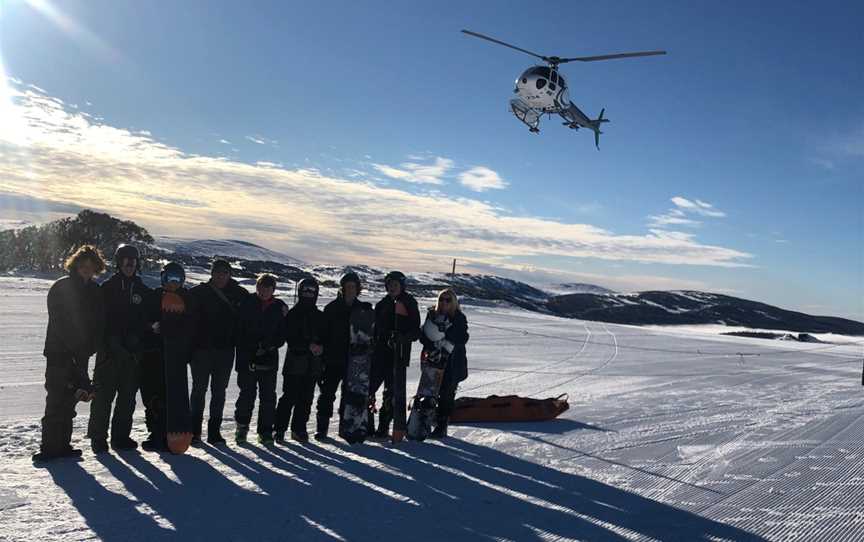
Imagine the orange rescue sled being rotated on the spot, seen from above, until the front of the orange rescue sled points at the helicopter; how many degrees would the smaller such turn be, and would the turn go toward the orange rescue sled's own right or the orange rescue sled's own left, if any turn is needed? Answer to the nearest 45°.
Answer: approximately 90° to the orange rescue sled's own left

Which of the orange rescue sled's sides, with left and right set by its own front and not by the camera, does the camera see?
right

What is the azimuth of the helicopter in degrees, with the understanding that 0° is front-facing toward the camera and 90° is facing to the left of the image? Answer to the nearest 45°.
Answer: approximately 45°

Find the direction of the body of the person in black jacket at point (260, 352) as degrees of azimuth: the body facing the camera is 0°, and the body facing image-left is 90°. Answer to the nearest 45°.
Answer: approximately 0°

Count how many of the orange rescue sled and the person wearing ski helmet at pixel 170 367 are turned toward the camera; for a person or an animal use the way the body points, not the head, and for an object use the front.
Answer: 1

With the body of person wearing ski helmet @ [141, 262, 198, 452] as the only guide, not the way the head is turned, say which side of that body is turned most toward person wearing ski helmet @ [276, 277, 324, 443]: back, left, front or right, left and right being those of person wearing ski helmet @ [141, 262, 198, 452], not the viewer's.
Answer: left

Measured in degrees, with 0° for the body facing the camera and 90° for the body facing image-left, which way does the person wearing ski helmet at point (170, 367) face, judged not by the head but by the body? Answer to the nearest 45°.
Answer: approximately 0°

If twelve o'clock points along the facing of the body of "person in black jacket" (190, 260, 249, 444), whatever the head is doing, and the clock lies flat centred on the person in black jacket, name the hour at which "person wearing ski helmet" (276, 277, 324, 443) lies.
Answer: The person wearing ski helmet is roughly at 9 o'clock from the person in black jacket.

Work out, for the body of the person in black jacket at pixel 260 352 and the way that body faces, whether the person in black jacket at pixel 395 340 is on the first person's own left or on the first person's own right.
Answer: on the first person's own left
